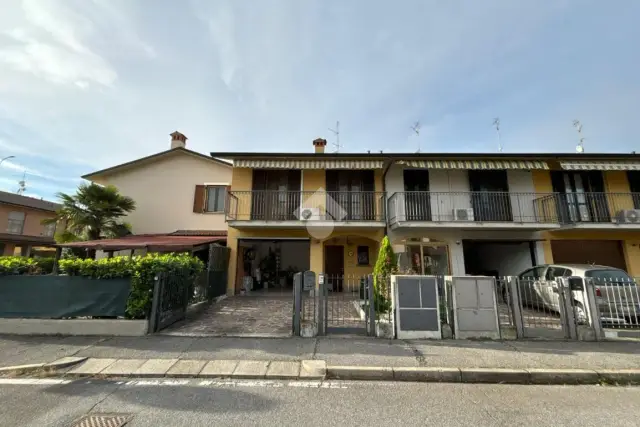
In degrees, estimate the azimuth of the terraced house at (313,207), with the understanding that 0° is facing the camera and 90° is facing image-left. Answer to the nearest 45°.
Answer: approximately 0°

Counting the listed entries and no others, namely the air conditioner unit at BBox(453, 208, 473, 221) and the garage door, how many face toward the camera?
2

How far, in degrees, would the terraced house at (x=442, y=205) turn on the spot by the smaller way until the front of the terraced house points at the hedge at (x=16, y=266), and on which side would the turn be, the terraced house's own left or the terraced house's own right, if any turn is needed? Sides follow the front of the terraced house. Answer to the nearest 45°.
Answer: approximately 45° to the terraced house's own right

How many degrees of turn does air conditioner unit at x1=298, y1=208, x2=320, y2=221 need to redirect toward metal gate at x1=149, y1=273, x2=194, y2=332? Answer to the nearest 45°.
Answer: approximately 45° to its right

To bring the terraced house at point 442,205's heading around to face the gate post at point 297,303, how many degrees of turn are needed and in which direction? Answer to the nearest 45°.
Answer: approximately 45° to its right

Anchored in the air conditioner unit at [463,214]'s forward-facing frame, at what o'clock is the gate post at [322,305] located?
The gate post is roughly at 1 o'clock from the air conditioner unit.

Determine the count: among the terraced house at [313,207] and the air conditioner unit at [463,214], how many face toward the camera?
2
